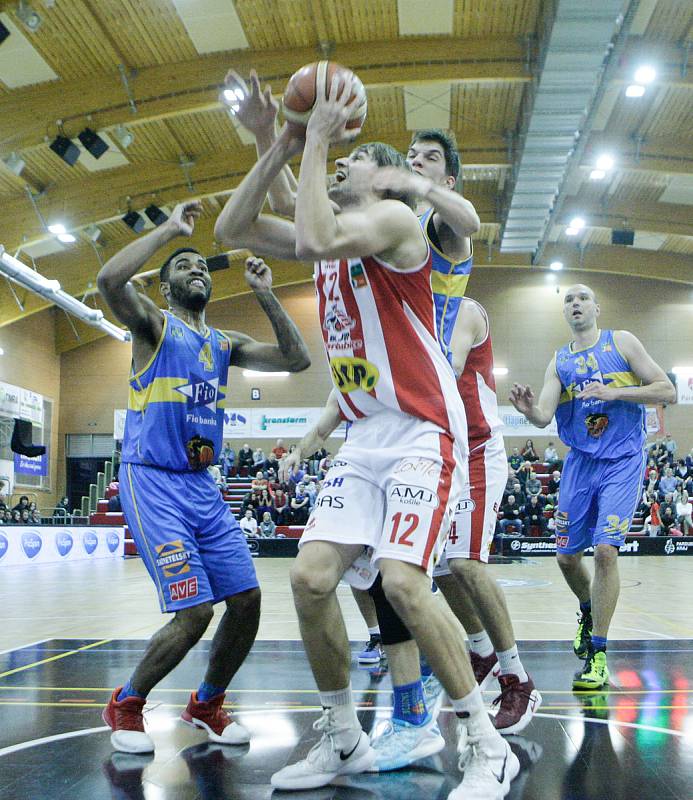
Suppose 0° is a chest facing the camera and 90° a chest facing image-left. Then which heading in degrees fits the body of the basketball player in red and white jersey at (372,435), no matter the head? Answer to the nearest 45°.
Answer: approximately 45°

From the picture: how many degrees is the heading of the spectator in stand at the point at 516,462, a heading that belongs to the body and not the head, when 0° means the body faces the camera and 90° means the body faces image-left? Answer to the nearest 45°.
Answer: approximately 0°

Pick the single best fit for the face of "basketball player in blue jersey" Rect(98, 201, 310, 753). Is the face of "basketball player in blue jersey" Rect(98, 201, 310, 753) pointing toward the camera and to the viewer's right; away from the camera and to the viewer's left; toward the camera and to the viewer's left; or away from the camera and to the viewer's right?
toward the camera and to the viewer's right

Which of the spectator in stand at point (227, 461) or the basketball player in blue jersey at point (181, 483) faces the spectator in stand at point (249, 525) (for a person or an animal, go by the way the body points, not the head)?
the spectator in stand at point (227, 461)

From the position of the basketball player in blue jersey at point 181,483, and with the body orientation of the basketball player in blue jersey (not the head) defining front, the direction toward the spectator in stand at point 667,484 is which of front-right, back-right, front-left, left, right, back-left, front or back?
left

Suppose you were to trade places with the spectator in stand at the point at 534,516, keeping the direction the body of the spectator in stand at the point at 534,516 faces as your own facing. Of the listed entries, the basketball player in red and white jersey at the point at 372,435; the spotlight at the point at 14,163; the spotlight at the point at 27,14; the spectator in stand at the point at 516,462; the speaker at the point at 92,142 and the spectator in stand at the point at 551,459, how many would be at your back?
2

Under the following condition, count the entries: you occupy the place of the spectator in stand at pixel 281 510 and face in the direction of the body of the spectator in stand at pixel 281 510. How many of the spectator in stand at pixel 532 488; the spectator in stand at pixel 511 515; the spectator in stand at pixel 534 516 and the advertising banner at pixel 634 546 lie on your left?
4

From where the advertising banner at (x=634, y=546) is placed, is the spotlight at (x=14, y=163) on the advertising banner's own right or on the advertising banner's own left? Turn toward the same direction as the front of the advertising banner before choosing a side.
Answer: on the advertising banner's own right

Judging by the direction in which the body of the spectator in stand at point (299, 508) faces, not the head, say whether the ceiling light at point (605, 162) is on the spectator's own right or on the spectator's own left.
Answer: on the spectator's own left

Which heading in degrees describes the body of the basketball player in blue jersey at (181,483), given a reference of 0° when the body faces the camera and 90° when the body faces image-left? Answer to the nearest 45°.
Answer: approximately 315°
